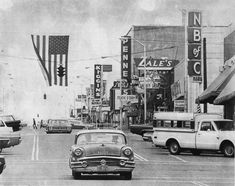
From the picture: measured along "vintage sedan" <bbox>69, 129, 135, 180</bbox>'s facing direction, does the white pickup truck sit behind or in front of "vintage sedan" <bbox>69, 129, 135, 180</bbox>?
behind

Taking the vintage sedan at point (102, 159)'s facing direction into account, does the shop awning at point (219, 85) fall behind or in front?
behind

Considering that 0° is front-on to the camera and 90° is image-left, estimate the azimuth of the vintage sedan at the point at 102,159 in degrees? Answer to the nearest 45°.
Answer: approximately 0°

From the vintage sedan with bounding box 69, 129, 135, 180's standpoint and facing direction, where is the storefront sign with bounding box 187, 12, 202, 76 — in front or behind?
behind

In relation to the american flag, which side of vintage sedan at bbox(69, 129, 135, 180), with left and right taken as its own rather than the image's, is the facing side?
back

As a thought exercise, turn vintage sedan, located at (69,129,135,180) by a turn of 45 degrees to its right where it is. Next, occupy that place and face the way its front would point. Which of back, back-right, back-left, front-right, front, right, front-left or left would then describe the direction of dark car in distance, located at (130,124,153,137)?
back-right

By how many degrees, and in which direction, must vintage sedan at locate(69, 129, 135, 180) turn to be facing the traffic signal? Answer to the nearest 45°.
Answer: approximately 180°
